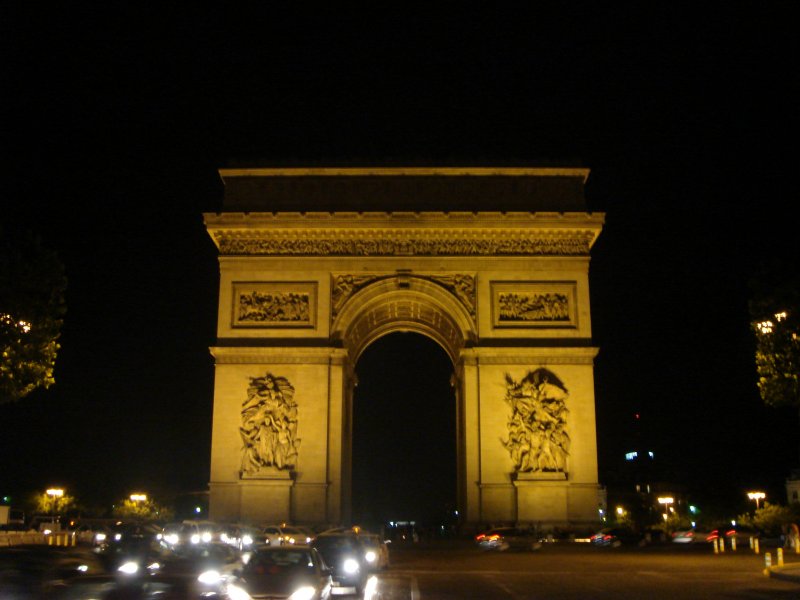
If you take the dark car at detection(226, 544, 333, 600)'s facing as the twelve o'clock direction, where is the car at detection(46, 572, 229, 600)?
The car is roughly at 2 o'clock from the dark car.

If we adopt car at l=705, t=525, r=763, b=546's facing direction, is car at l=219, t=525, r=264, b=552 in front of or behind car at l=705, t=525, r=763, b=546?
behind

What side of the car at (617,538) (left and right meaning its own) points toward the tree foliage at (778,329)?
right

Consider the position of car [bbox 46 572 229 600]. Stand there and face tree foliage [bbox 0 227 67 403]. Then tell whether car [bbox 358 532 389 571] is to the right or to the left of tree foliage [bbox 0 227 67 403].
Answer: right

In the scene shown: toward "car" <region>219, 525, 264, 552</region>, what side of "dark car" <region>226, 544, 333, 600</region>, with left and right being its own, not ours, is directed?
back

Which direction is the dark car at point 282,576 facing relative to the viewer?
toward the camera

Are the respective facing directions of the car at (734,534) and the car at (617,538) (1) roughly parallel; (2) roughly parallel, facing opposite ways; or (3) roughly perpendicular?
roughly parallel

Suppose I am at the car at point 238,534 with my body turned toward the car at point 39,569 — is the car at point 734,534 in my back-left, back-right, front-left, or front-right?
back-left

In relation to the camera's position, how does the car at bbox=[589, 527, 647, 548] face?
facing away from the viewer and to the right of the viewer

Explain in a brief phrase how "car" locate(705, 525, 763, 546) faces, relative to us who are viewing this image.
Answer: facing away from the viewer and to the right of the viewer

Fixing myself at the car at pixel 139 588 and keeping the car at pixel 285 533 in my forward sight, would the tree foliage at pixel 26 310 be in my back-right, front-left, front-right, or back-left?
front-left

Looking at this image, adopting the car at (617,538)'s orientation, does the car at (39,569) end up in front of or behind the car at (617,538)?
behind
